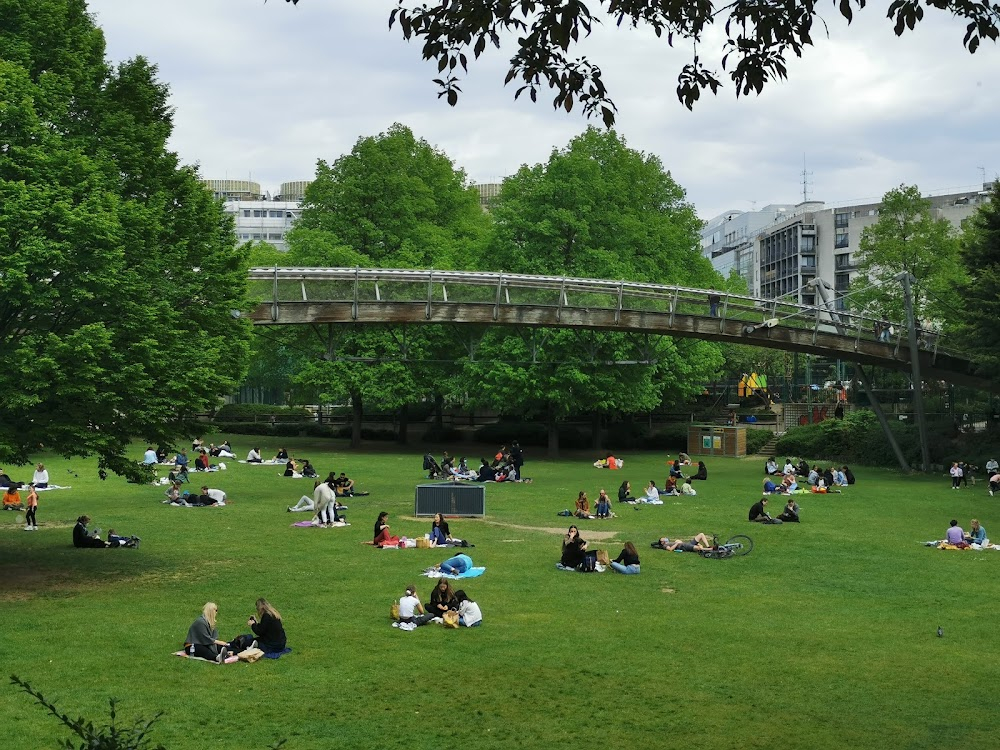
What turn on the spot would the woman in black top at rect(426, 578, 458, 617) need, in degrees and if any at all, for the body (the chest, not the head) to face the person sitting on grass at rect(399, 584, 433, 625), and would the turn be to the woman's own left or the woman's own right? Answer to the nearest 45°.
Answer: approximately 45° to the woman's own right

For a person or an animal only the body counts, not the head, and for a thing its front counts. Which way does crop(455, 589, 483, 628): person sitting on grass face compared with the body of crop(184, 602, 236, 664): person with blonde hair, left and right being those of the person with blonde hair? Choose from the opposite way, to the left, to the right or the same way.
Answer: the opposite way

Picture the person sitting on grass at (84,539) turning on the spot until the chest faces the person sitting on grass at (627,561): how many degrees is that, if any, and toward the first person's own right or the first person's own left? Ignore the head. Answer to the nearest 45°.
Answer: approximately 45° to the first person's own right

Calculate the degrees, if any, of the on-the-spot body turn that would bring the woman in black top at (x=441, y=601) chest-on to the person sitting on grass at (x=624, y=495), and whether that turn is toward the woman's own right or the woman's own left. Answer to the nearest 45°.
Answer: approximately 180°

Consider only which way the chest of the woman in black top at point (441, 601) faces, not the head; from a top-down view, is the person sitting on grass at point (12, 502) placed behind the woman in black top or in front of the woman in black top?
behind

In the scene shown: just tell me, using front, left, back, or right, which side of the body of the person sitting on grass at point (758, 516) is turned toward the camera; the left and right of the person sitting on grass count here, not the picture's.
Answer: right

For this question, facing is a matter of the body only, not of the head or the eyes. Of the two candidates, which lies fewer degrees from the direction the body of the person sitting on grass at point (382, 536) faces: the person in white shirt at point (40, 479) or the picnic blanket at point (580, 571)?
the picnic blanket

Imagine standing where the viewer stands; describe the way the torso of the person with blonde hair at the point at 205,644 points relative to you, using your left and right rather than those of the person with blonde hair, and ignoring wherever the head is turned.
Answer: facing to the right of the viewer

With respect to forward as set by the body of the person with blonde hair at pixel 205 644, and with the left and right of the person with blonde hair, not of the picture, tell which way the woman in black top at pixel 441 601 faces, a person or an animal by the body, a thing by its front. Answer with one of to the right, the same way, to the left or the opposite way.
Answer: to the right

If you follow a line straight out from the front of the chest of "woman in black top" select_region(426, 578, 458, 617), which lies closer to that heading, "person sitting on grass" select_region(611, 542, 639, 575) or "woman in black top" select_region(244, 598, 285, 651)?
the woman in black top

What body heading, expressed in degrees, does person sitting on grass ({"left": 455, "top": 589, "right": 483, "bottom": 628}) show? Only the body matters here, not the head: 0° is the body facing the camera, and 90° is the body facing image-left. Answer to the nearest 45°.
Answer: approximately 90°
